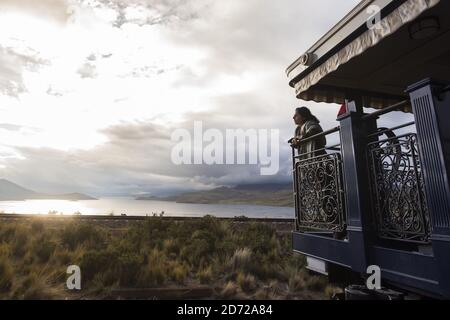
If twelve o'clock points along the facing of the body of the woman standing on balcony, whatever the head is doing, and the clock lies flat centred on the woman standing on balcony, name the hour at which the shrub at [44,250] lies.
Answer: The shrub is roughly at 12 o'clock from the woman standing on balcony.

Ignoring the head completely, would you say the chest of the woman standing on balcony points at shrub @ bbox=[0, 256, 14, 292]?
yes

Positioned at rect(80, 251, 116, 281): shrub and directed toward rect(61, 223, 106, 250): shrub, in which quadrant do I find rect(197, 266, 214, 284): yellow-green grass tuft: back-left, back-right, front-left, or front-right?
back-right

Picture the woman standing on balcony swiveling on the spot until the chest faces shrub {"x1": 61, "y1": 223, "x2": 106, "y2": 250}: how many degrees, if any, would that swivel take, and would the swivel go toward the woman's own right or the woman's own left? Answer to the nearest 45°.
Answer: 0° — they already face it

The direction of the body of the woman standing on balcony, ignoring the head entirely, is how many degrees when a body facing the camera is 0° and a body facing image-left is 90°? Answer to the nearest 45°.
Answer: approximately 90°

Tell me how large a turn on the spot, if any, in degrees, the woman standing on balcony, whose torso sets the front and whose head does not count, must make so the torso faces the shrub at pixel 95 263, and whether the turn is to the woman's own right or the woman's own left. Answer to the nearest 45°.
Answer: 0° — they already face it

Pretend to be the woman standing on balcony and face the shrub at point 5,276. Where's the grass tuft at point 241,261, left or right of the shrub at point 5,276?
right

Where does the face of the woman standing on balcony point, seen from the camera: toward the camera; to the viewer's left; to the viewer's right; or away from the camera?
to the viewer's left
